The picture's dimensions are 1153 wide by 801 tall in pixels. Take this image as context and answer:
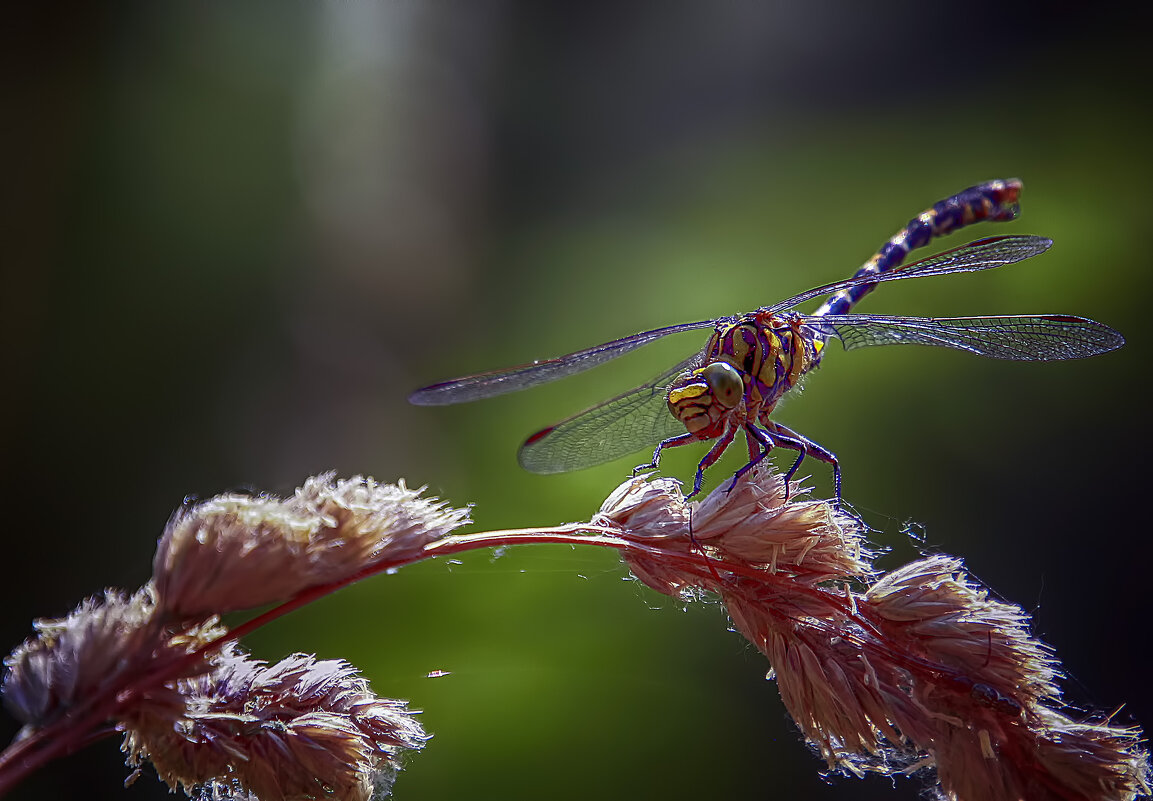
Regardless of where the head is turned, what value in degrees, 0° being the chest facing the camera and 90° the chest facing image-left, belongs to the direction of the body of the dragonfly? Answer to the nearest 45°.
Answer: approximately 45°
